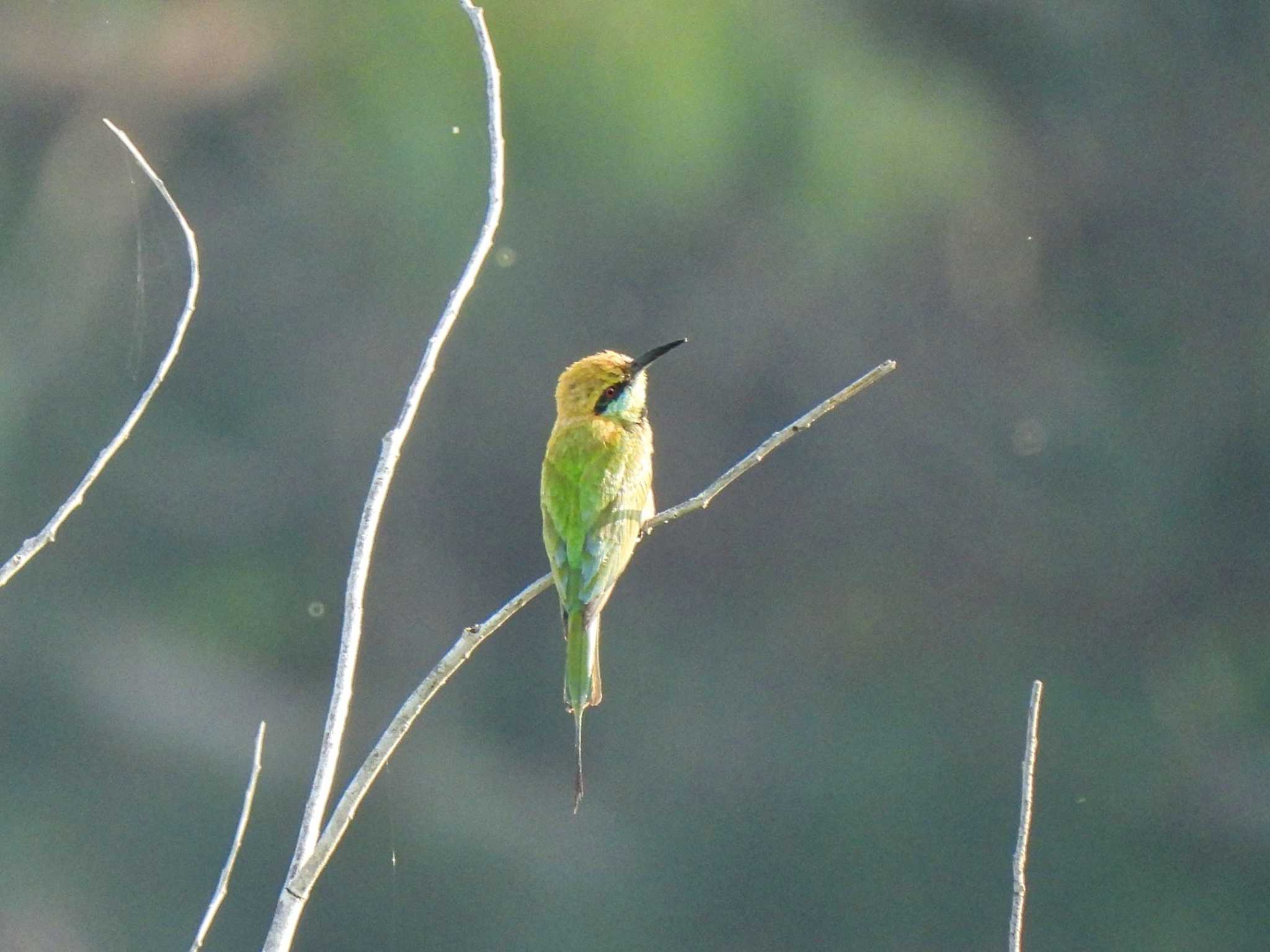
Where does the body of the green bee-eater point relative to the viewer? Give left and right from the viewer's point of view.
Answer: facing away from the viewer and to the right of the viewer

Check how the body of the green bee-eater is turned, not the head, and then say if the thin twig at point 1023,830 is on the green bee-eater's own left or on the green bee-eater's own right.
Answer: on the green bee-eater's own right
